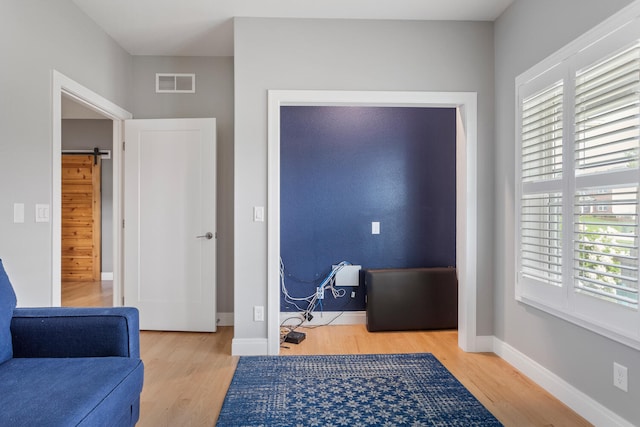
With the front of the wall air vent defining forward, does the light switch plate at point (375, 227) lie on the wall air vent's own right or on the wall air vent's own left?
on the wall air vent's own left

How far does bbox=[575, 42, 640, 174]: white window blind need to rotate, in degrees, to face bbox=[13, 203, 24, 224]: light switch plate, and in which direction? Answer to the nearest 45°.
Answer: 0° — it already faces it

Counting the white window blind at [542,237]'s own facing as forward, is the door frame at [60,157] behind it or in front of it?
in front

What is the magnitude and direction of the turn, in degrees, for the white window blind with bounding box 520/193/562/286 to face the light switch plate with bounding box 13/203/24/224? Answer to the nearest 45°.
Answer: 0° — it already faces it

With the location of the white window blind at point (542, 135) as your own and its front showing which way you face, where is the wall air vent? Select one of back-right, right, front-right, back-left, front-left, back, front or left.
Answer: front-right

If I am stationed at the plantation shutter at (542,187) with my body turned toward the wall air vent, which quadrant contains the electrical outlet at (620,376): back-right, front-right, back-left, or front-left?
back-left

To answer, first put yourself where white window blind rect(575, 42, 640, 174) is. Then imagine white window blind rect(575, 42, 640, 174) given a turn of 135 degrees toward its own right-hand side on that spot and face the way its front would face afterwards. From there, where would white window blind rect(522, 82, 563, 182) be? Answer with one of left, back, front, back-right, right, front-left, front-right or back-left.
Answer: front-left

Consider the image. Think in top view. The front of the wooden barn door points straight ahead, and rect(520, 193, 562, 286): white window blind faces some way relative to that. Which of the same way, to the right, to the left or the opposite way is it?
to the right

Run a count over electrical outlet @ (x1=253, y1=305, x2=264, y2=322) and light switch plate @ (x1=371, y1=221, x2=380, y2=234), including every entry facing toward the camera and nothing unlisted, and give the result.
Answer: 2
